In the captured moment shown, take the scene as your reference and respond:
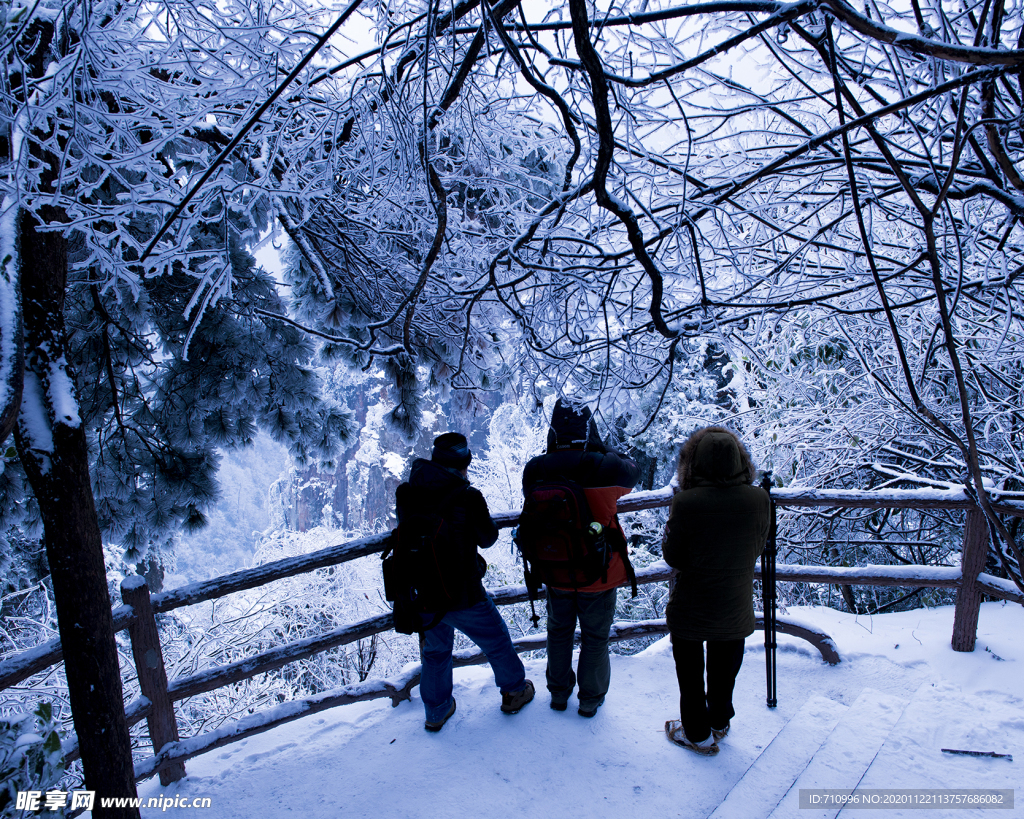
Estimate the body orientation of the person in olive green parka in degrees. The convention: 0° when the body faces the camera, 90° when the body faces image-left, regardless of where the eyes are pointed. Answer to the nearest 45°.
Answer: approximately 180°

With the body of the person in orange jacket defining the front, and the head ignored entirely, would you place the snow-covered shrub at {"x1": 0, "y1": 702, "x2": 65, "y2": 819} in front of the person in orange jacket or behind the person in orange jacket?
behind

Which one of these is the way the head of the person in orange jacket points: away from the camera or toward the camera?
away from the camera

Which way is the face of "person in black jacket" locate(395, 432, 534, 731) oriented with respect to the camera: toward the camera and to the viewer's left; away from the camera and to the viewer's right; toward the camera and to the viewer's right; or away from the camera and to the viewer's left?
away from the camera and to the viewer's right

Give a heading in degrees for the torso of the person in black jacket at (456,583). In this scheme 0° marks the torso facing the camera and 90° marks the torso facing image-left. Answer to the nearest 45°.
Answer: approximately 225°

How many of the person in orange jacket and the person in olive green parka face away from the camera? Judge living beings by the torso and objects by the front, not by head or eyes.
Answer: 2

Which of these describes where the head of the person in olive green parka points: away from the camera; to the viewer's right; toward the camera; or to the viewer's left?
away from the camera

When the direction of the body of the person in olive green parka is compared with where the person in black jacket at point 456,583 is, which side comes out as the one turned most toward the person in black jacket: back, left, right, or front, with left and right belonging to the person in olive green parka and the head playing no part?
left

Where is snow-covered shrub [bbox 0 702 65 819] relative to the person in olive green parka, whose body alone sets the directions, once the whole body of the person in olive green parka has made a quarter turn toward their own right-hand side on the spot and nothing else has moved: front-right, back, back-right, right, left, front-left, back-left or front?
back-right

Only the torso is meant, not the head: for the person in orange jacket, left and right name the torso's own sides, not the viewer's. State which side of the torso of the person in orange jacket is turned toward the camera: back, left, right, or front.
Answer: back
